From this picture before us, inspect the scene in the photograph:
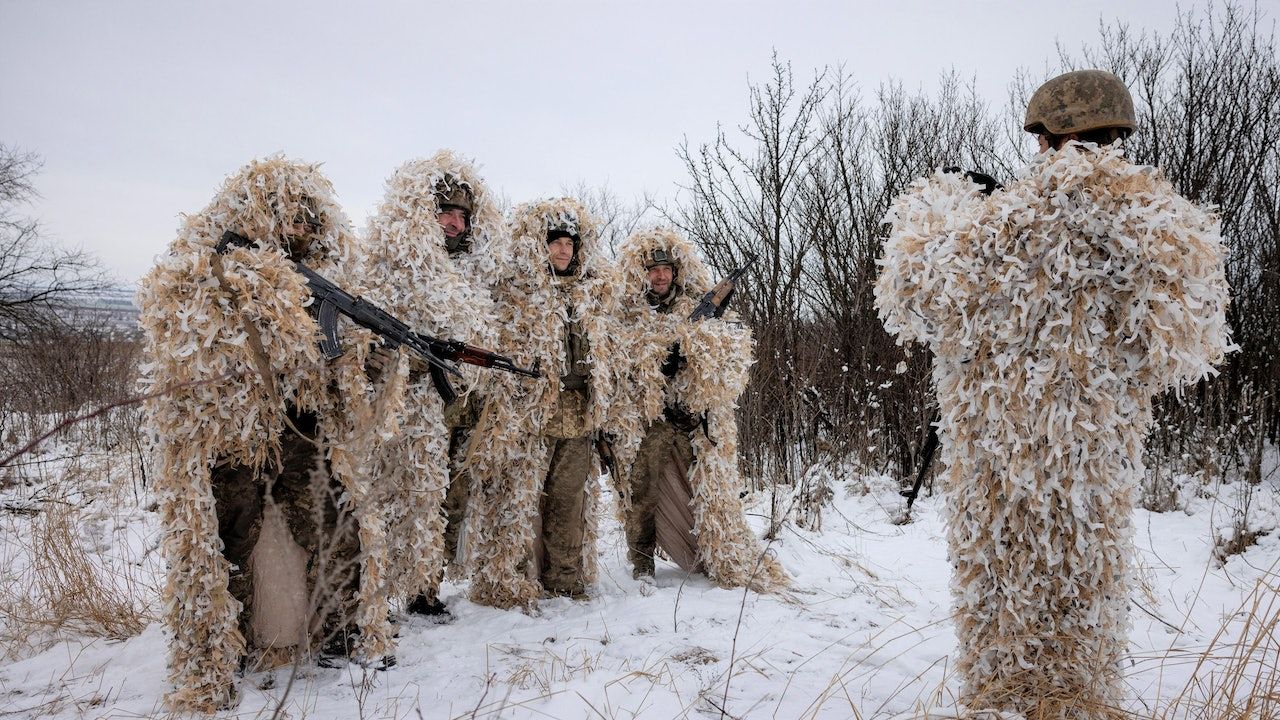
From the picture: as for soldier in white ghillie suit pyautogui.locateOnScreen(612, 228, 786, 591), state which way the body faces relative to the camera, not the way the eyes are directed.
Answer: toward the camera

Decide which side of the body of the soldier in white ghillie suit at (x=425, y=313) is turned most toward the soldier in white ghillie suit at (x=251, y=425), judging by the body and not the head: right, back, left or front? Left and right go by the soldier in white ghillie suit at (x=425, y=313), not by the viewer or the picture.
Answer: right

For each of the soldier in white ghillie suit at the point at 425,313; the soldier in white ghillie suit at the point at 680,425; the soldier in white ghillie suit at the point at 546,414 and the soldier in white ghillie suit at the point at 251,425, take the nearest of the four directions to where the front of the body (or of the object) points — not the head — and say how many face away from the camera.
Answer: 0

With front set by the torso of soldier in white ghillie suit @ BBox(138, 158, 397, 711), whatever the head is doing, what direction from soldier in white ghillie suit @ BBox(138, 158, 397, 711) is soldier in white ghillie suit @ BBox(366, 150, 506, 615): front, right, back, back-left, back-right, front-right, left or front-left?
left

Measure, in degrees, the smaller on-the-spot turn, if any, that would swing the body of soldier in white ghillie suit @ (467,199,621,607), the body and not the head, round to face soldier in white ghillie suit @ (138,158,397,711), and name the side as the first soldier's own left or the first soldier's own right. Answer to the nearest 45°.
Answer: approximately 90° to the first soldier's own right

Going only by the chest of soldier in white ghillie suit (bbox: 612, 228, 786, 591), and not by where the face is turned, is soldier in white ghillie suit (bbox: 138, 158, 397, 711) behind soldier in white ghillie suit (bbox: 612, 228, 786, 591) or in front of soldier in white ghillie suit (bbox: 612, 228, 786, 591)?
in front

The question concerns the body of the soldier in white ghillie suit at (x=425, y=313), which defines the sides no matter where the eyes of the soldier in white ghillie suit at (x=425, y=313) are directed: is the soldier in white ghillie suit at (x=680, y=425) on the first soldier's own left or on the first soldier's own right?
on the first soldier's own left

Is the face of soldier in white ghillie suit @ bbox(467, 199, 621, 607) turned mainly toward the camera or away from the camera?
toward the camera

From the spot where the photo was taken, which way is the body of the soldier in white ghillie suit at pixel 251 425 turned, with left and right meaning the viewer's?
facing the viewer and to the right of the viewer

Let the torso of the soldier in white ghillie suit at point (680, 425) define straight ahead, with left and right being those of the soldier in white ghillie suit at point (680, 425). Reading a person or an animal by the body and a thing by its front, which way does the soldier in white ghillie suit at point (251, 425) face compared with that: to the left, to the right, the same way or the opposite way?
to the left

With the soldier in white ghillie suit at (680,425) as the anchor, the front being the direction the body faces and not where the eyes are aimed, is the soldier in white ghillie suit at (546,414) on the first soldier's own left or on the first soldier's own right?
on the first soldier's own right
